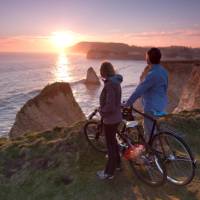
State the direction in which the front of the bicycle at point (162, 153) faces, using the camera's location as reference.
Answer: facing away from the viewer and to the left of the viewer

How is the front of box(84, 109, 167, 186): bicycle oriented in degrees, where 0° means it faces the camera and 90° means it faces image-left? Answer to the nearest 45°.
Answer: approximately 135°

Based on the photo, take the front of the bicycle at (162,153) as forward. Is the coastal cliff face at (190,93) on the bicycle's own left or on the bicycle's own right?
on the bicycle's own right

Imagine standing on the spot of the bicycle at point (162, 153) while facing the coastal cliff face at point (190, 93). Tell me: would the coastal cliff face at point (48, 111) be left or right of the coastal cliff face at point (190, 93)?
left

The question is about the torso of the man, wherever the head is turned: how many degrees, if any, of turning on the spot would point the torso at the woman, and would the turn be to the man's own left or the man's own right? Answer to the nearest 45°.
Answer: approximately 90° to the man's own left

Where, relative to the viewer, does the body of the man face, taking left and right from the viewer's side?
facing away from the viewer and to the left of the viewer

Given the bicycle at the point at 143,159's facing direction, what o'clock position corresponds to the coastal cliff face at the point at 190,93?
The coastal cliff face is roughly at 2 o'clock from the bicycle.

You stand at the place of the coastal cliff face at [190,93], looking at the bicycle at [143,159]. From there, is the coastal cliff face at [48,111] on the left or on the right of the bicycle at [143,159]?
right
